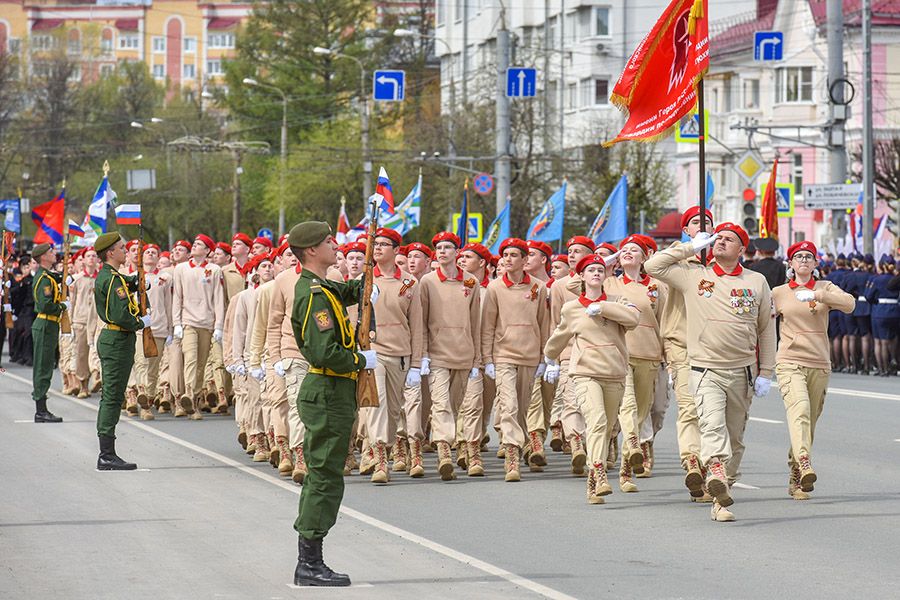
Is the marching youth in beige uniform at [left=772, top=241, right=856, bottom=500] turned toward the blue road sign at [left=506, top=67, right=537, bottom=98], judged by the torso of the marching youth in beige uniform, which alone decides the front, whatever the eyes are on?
no

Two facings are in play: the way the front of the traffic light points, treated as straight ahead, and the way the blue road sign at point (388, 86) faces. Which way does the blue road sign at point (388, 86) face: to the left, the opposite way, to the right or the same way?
the same way

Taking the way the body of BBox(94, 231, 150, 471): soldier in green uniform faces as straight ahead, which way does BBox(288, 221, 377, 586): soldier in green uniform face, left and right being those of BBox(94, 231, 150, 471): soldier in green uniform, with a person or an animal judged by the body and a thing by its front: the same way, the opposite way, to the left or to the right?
the same way

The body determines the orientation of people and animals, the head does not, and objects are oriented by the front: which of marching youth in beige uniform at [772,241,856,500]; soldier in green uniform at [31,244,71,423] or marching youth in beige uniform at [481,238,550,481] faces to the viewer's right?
the soldier in green uniform

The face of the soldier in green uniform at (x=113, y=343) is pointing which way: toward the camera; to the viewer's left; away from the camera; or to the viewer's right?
to the viewer's right

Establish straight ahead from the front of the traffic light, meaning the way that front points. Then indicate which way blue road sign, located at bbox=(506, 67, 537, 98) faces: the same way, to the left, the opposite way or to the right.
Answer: the same way

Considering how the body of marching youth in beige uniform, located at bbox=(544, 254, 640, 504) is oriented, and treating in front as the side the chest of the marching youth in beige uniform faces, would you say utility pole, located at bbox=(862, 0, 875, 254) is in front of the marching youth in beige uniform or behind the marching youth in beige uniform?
behind

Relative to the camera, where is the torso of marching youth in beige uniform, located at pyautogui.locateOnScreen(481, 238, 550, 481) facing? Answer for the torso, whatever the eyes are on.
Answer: toward the camera

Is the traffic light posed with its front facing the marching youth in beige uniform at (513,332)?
yes

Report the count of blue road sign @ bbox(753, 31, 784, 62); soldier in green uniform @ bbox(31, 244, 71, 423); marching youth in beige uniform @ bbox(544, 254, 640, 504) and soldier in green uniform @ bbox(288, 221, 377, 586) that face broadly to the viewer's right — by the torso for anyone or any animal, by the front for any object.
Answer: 2

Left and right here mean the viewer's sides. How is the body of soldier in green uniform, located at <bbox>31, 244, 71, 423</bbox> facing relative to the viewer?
facing to the right of the viewer

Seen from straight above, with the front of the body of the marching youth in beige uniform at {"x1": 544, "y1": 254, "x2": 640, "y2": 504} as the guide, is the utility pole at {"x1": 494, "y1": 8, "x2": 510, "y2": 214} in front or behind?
behind

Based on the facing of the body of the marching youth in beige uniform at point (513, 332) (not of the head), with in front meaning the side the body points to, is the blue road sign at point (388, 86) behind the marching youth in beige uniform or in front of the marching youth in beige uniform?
behind

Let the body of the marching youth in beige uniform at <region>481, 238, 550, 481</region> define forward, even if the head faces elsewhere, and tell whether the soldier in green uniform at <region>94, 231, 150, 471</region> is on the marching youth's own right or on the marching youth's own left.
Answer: on the marching youth's own right

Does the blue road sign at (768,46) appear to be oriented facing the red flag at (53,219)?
no

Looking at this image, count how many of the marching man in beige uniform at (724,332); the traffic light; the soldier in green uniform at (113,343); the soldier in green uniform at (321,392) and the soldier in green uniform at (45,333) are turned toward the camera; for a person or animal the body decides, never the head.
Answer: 2

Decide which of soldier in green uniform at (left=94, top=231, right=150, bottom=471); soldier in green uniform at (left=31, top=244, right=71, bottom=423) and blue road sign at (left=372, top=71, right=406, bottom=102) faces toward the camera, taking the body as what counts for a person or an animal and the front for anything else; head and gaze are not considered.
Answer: the blue road sign

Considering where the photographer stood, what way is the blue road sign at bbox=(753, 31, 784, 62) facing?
facing the viewer

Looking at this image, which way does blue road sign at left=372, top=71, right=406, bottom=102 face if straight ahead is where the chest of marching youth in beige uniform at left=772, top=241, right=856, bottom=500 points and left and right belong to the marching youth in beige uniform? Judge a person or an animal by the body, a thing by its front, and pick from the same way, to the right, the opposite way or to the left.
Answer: the same way

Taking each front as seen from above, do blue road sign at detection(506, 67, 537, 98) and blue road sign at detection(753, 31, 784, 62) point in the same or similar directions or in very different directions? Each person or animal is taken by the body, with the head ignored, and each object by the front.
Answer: same or similar directions

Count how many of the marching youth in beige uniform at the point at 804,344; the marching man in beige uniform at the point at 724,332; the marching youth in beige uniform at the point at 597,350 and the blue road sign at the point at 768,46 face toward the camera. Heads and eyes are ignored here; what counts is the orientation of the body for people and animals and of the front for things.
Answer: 4

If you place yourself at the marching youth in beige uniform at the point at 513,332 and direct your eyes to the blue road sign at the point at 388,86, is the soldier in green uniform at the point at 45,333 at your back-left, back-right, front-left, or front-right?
front-left

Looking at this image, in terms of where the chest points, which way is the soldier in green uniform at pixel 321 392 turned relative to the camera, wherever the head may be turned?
to the viewer's right

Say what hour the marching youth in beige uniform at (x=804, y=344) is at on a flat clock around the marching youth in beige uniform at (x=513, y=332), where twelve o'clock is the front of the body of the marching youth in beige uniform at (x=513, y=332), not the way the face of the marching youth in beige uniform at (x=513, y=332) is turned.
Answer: the marching youth in beige uniform at (x=804, y=344) is roughly at 10 o'clock from the marching youth in beige uniform at (x=513, y=332).
